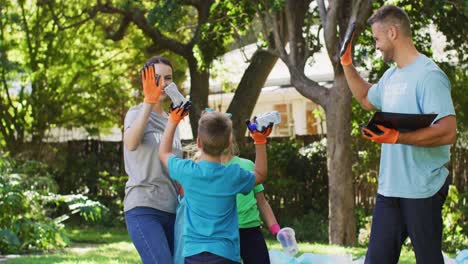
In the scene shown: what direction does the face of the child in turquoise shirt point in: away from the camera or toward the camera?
away from the camera

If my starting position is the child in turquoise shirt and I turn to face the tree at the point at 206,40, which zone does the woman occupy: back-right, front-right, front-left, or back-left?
front-left

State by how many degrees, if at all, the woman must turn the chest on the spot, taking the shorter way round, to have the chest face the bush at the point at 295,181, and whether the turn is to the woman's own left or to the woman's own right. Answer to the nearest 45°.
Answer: approximately 135° to the woman's own left

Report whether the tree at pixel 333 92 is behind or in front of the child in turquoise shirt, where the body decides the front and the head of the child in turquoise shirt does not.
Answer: in front

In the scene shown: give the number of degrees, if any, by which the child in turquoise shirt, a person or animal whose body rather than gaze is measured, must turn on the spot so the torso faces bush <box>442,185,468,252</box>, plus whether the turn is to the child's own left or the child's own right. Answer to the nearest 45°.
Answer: approximately 45° to the child's own right

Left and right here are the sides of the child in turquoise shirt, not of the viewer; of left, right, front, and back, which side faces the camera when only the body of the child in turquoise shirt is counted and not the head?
back

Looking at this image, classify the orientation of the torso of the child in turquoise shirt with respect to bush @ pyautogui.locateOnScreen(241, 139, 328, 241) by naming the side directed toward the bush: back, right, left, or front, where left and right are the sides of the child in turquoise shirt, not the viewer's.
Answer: front

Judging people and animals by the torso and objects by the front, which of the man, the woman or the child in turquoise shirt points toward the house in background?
the child in turquoise shirt

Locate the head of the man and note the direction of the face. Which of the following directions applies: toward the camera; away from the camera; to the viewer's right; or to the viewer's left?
to the viewer's left

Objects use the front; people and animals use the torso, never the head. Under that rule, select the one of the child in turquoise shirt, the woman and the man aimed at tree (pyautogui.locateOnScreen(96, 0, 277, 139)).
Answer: the child in turquoise shirt

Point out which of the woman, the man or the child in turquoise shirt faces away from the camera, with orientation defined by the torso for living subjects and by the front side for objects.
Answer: the child in turquoise shirt

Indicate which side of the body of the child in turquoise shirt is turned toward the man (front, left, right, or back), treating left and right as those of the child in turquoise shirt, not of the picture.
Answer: right

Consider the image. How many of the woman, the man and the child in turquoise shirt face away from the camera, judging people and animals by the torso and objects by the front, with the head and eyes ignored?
1

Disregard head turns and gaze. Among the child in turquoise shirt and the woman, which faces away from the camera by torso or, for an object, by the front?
the child in turquoise shirt

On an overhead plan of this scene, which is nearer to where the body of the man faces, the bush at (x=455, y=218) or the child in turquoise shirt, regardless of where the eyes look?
the child in turquoise shirt

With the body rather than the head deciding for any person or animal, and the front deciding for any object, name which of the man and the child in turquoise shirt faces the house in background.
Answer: the child in turquoise shirt

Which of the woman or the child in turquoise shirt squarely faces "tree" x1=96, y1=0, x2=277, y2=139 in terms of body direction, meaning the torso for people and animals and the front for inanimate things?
the child in turquoise shirt

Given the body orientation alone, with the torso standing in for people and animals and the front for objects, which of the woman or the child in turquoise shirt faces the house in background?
the child in turquoise shirt

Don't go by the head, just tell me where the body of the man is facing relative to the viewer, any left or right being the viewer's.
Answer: facing the viewer and to the left of the viewer
